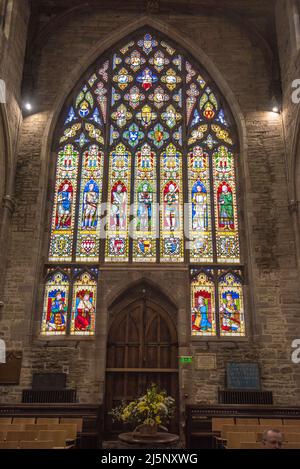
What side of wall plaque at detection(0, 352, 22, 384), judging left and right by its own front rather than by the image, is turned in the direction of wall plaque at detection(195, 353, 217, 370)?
left

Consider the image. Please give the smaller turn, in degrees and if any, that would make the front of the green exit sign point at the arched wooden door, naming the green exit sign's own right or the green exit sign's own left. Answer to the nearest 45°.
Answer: approximately 90° to the green exit sign's own right

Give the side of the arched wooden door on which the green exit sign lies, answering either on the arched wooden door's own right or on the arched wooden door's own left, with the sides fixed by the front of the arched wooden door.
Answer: on the arched wooden door's own left

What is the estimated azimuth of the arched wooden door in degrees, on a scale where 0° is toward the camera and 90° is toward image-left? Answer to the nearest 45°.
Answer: approximately 0°

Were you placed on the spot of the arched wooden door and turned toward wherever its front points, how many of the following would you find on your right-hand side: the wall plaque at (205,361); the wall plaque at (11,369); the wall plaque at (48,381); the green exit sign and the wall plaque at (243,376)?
2

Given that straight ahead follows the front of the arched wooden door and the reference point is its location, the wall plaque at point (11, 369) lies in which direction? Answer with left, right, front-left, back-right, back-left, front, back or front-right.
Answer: right
